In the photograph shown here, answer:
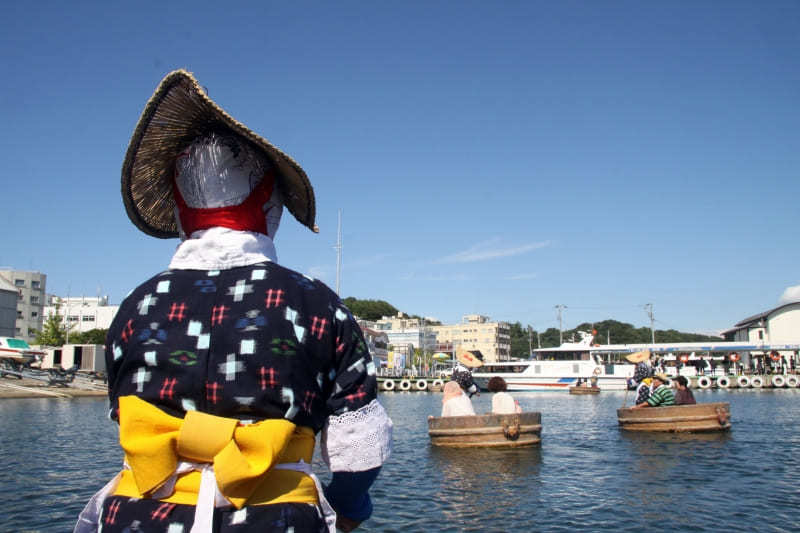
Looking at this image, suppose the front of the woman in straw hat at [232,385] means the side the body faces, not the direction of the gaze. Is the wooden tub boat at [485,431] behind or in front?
in front

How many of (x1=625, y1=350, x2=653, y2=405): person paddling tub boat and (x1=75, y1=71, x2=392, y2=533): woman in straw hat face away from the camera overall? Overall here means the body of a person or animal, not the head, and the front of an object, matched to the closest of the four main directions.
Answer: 1

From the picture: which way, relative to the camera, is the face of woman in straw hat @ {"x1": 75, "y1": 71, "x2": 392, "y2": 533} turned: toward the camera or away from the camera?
away from the camera

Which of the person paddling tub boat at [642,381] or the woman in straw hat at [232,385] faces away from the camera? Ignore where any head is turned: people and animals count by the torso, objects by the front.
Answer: the woman in straw hat

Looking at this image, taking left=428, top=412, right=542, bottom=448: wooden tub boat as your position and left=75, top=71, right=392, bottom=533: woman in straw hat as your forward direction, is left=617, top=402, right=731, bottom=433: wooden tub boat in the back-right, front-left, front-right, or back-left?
back-left

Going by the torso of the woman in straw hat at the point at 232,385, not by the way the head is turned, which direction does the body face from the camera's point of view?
away from the camera

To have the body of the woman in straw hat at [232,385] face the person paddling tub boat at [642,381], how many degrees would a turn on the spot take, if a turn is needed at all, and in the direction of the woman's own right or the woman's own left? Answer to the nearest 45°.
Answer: approximately 45° to the woman's own right

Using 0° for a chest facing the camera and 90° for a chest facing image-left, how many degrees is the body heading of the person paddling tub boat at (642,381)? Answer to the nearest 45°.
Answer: approximately 90°
